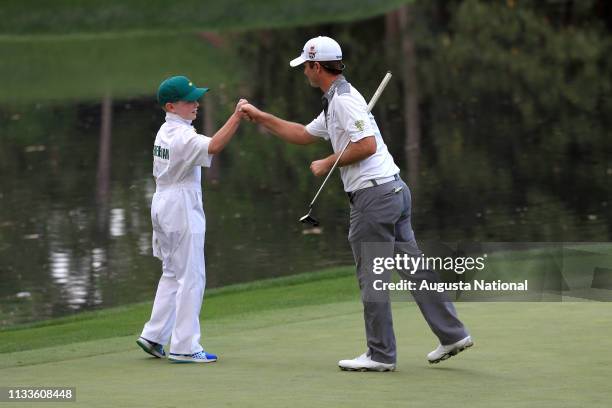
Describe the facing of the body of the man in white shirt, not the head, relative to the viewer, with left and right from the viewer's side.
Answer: facing to the left of the viewer

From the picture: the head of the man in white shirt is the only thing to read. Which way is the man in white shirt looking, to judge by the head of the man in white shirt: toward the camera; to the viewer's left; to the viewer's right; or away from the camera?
to the viewer's left
